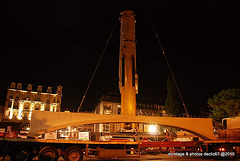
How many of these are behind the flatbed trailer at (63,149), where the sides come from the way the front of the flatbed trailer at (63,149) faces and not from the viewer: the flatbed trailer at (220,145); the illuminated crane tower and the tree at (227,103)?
0

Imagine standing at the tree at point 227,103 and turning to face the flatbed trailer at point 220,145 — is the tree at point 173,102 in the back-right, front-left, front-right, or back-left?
back-right

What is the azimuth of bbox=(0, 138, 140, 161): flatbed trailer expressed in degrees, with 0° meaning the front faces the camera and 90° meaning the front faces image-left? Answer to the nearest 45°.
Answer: approximately 270°

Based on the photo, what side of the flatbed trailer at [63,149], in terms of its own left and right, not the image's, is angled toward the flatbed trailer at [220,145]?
front

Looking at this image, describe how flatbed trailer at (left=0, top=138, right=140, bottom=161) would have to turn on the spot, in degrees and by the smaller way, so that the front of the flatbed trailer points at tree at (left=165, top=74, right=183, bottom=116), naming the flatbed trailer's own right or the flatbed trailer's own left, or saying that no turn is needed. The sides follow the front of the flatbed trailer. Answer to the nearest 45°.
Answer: approximately 45° to the flatbed trailer's own left

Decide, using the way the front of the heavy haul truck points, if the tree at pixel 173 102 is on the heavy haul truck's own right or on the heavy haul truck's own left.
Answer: on the heavy haul truck's own left

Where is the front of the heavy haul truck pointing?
to the viewer's right

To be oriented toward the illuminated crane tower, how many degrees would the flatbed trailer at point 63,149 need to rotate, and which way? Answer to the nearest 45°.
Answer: approximately 45° to its left
